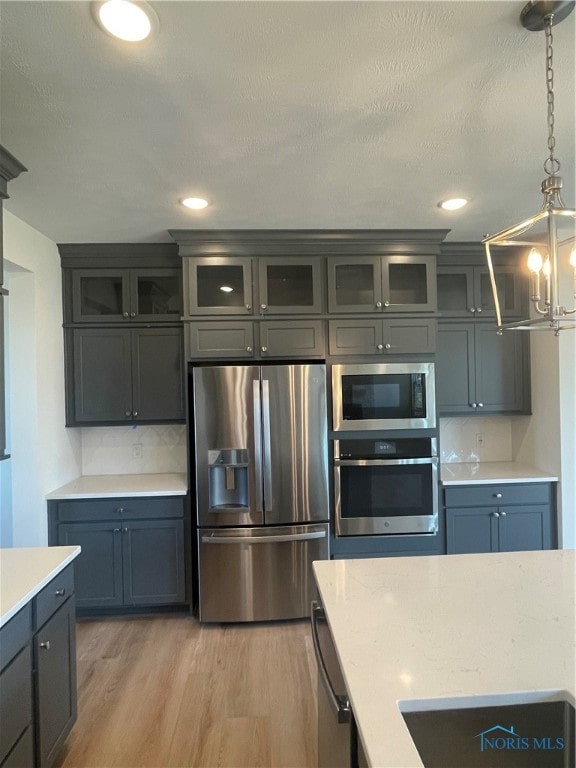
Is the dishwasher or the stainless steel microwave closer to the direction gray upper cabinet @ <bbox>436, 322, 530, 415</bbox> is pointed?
the dishwasher

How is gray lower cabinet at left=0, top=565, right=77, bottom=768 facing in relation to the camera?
to the viewer's right

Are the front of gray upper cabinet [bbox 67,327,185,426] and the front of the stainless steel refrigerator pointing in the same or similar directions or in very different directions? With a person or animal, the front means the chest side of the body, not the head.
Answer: same or similar directions

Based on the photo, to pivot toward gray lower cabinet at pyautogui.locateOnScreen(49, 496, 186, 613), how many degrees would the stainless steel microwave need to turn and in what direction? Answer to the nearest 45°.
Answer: approximately 90° to its right

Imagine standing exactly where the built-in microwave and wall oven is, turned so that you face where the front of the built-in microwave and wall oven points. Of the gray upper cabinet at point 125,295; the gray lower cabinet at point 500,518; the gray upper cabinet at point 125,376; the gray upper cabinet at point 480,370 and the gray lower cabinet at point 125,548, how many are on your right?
3

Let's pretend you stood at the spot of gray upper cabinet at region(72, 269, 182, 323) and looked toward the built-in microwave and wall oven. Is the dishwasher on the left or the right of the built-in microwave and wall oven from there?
right

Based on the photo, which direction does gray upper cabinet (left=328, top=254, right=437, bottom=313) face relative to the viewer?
toward the camera

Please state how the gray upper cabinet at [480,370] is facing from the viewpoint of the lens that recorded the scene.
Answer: facing the viewer

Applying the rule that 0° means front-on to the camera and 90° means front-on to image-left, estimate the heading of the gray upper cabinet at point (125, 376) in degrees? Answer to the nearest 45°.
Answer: approximately 0°

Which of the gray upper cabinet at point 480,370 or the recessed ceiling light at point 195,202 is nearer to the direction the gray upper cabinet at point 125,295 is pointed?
the recessed ceiling light

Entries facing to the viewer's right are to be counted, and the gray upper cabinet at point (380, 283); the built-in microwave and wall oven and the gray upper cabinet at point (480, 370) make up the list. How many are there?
0

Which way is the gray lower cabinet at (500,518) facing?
toward the camera

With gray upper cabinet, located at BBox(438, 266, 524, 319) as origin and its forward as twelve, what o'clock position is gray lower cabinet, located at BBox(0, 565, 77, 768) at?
The gray lower cabinet is roughly at 1 o'clock from the gray upper cabinet.
